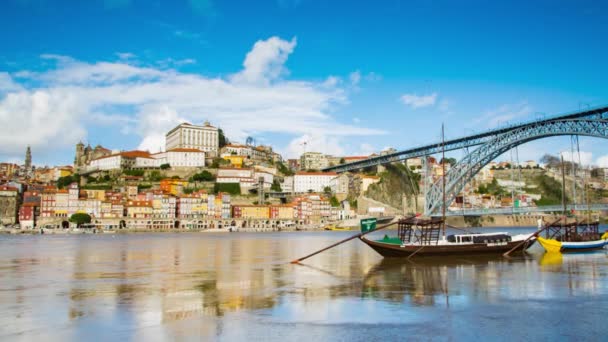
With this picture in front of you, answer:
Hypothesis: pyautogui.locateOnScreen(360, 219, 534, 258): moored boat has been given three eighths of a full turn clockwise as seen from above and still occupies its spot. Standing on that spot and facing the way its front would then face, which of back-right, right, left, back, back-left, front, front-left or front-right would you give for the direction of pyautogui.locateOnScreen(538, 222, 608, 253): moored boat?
back

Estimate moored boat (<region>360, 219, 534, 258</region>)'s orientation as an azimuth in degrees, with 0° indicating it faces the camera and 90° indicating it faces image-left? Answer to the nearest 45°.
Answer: approximately 270°
